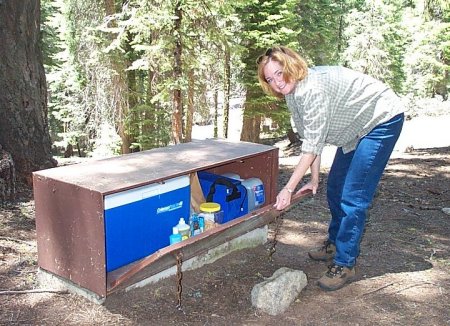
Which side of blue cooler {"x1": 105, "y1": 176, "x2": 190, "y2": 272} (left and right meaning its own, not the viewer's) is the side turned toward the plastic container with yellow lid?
left

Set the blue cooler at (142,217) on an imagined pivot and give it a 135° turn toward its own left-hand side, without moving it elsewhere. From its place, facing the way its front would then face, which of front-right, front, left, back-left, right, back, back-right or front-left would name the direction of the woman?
right

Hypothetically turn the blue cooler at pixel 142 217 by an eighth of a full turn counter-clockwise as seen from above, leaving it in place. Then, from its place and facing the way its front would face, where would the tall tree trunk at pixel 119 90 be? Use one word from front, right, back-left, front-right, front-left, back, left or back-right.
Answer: left

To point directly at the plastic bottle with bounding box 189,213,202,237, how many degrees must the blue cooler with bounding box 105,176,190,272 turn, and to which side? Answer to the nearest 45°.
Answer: approximately 90° to its left

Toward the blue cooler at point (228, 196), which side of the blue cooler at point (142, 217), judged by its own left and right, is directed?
left

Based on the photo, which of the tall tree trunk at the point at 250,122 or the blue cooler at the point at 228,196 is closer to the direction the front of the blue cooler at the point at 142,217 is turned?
the blue cooler

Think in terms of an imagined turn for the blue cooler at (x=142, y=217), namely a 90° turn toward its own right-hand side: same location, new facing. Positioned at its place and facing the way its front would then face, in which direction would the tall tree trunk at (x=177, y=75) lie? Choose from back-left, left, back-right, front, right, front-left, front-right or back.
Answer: back-right

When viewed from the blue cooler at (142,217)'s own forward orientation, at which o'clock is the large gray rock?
The large gray rock is roughly at 11 o'clock from the blue cooler.
